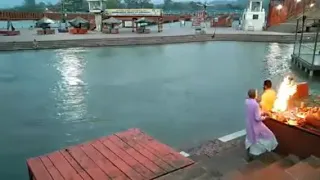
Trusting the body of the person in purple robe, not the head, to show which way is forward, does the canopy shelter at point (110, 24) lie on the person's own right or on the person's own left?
on the person's own left

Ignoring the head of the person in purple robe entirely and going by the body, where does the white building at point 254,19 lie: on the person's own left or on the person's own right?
on the person's own left

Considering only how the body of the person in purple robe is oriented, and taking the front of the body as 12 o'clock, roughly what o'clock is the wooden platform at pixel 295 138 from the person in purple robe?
The wooden platform is roughly at 12 o'clock from the person in purple robe.

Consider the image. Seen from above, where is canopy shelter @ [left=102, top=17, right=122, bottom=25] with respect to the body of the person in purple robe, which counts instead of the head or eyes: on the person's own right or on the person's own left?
on the person's own left

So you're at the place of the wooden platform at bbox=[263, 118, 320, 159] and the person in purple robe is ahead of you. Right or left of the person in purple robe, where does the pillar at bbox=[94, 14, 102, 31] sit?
right

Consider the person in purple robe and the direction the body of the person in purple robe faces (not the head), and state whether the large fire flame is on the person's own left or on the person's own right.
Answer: on the person's own left

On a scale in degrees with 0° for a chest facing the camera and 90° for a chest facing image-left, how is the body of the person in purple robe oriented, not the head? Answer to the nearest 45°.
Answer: approximately 270°
